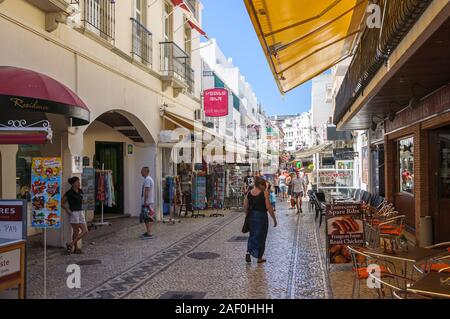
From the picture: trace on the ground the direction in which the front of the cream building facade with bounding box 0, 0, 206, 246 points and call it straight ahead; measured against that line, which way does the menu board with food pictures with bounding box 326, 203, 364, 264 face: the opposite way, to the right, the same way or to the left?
to the right

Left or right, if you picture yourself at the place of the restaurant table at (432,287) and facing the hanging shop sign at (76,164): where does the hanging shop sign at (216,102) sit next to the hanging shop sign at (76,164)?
right

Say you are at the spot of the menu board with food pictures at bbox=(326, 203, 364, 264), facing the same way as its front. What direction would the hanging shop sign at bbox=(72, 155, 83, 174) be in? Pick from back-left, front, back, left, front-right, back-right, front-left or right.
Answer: right

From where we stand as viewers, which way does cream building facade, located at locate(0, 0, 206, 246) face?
facing the viewer and to the right of the viewer

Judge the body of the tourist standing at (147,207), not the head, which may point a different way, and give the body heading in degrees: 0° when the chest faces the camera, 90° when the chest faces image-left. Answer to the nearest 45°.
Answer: approximately 90°

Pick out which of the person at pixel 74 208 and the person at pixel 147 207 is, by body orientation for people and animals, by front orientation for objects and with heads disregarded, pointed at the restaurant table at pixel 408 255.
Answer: the person at pixel 74 208

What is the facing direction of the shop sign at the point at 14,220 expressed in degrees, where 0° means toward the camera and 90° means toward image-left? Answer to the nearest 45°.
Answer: approximately 0°

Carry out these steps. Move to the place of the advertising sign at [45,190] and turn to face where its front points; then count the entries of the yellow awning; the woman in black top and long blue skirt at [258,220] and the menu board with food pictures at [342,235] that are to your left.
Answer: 3

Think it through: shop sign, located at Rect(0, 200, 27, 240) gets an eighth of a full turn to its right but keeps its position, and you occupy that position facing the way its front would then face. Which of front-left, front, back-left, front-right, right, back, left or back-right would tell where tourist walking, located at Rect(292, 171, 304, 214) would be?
back
